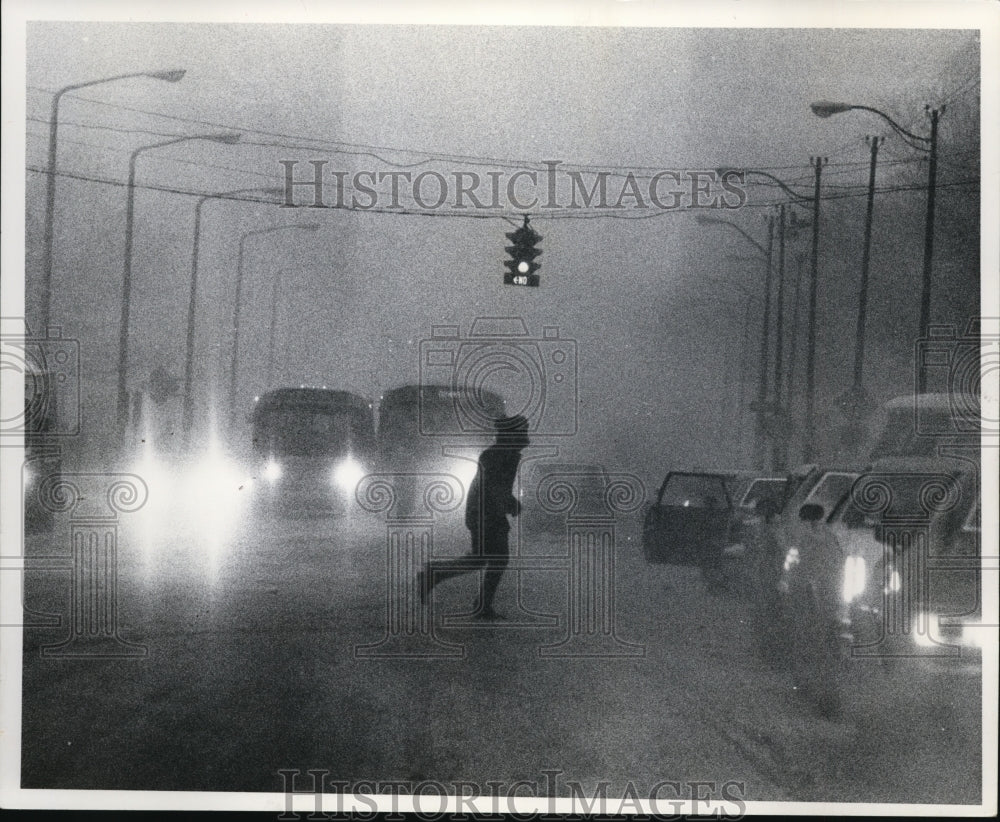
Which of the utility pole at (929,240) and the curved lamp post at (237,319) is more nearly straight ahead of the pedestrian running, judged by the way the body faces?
the utility pole

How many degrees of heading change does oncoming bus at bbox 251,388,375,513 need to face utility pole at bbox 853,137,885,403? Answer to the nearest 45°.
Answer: approximately 90° to its left

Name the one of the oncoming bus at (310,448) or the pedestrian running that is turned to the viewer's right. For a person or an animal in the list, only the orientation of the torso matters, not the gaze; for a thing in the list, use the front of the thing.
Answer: the pedestrian running

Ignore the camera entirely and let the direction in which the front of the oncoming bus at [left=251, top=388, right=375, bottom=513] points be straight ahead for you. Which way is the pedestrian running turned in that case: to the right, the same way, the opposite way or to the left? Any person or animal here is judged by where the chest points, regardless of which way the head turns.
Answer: to the left

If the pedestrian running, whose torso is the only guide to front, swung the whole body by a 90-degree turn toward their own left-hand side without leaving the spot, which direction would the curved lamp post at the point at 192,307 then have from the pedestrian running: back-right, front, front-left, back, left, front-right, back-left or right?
front

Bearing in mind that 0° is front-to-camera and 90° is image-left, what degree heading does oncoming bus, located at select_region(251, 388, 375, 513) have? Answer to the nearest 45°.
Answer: approximately 0°

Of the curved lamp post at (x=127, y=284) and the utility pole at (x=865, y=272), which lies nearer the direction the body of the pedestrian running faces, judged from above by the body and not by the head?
the utility pole

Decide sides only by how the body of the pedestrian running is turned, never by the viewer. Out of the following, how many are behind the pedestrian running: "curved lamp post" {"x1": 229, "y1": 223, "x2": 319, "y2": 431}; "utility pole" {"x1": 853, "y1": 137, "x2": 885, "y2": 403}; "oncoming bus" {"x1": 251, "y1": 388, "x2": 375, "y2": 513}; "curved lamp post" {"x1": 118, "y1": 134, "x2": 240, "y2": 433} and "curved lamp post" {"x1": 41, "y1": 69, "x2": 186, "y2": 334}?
4

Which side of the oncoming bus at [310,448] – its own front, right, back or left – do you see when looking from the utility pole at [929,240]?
left

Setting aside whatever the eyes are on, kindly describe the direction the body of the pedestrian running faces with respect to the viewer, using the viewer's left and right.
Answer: facing to the right of the viewer

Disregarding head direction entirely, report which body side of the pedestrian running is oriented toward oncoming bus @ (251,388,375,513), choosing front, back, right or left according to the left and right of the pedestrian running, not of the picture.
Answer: left

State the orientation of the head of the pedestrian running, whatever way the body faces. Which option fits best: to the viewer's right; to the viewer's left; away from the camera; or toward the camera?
to the viewer's right

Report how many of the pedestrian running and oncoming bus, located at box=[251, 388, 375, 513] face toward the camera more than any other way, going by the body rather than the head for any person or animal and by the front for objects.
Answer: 1
